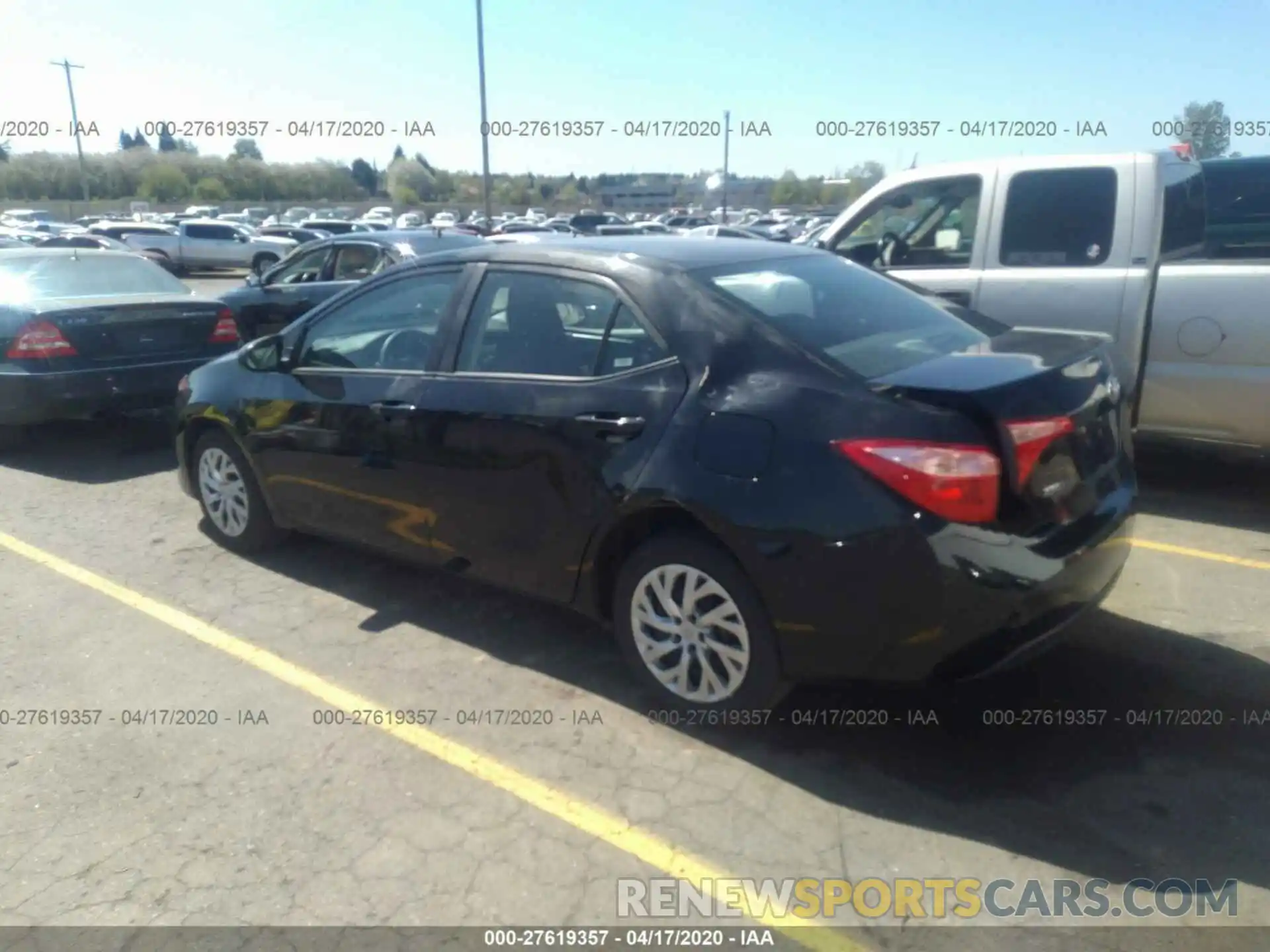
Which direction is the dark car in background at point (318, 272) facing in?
to the viewer's left

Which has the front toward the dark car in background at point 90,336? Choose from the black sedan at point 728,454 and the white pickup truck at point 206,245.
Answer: the black sedan

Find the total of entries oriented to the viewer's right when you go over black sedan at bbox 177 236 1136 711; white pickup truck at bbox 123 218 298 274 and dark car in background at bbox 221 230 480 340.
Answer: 1

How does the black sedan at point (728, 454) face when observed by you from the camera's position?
facing away from the viewer and to the left of the viewer

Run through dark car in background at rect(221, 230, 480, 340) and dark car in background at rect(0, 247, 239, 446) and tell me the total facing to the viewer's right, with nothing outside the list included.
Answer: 0

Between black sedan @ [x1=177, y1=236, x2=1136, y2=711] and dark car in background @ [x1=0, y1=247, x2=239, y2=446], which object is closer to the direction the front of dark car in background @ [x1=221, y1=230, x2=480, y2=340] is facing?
the dark car in background

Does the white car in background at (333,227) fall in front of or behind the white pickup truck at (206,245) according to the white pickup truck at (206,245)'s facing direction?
in front

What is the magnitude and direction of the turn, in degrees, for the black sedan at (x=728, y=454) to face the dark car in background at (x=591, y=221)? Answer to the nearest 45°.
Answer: approximately 45° to its right

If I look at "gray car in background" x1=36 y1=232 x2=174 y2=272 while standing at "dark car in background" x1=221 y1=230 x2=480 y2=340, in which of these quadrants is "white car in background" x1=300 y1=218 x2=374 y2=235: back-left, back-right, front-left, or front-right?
front-right

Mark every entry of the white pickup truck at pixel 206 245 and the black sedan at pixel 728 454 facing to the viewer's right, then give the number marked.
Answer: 1

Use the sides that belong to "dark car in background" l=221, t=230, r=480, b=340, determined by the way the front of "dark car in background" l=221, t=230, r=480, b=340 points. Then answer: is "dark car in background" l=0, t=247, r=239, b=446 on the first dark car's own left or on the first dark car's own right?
on the first dark car's own left

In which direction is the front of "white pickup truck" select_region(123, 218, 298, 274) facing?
to the viewer's right

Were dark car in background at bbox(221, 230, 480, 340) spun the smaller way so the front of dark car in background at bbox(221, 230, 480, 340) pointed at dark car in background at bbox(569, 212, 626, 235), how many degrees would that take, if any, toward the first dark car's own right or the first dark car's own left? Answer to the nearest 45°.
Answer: approximately 90° to the first dark car's own right

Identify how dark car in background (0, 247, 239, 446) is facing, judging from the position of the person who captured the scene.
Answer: facing away from the viewer and to the left of the viewer

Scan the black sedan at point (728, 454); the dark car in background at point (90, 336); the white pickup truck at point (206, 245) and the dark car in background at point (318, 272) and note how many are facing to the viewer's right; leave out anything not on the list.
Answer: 1
